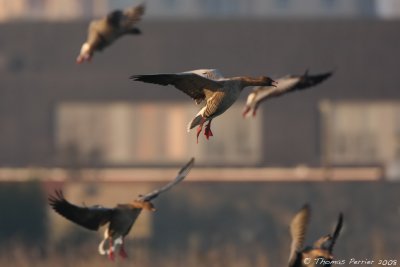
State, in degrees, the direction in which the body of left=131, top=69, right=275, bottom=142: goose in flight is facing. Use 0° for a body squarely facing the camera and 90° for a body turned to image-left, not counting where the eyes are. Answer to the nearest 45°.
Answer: approximately 270°

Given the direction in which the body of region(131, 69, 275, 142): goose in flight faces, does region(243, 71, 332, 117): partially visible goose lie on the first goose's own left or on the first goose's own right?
on the first goose's own left

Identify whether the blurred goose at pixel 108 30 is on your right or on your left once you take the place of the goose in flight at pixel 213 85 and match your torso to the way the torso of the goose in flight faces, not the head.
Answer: on your left
